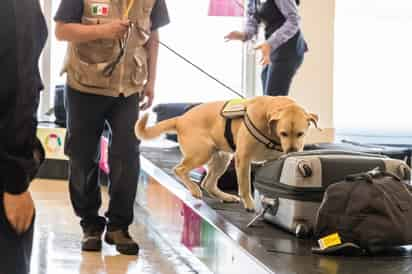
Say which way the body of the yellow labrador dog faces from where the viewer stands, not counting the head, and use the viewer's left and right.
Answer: facing the viewer and to the right of the viewer

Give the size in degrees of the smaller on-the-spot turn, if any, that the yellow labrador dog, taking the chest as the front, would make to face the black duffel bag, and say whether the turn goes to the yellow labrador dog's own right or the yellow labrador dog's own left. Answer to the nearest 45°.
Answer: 0° — it already faces it
